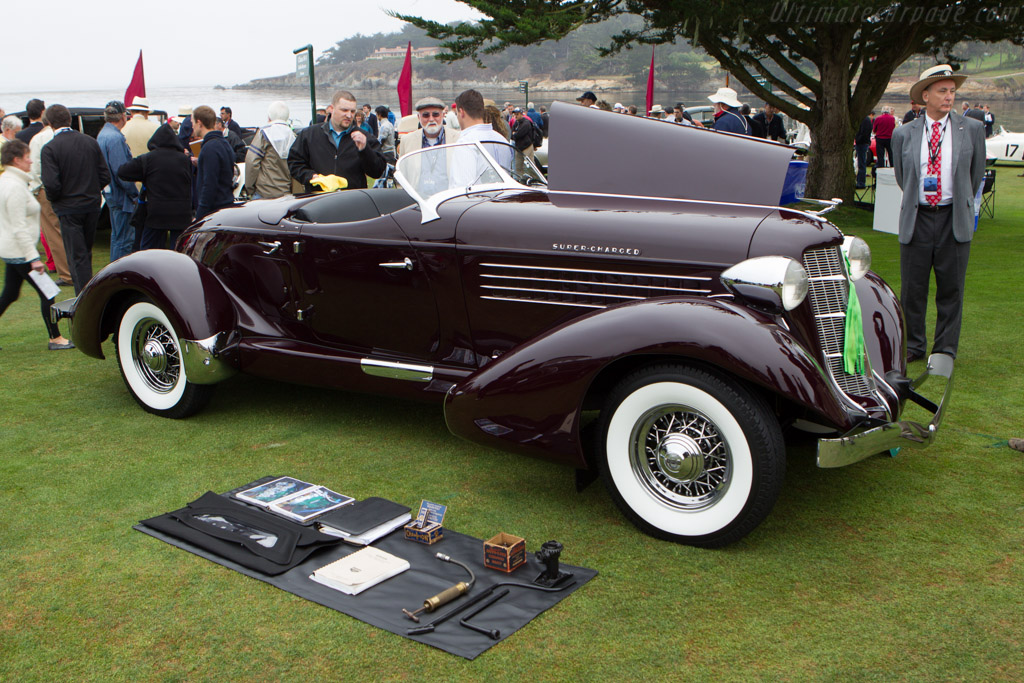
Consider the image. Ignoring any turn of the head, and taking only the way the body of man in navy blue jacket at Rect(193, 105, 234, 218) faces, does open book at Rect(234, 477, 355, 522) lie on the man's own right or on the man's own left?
on the man's own left

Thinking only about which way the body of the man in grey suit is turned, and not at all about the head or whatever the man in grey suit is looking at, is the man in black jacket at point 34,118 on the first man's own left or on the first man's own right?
on the first man's own right

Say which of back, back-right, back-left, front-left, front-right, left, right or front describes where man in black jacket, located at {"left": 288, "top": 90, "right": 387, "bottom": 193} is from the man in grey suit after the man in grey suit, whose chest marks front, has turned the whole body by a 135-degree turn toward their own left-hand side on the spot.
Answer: back-left

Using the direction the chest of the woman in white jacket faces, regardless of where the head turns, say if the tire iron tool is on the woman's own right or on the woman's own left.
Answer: on the woman's own right

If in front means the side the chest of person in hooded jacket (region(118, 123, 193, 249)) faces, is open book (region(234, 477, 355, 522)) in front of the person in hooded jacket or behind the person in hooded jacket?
behind

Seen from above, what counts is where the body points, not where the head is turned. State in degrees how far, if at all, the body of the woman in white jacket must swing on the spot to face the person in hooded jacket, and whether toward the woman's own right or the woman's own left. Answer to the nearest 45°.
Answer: approximately 45° to the woman's own left

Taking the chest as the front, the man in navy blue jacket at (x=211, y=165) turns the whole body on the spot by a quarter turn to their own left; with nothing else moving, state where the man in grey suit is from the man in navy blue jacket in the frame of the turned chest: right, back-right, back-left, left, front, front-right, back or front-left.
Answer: front-left

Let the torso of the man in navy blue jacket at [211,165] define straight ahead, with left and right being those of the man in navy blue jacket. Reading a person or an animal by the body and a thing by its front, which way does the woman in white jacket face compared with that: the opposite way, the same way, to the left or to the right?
the opposite way

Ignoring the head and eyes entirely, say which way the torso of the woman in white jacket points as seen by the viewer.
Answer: to the viewer's right

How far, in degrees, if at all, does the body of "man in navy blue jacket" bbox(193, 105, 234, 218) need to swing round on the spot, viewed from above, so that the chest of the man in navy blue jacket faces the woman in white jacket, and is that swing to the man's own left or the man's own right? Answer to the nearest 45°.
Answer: approximately 45° to the man's own left

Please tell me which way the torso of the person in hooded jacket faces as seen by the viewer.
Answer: away from the camera

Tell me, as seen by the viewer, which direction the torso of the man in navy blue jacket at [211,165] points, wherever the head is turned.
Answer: to the viewer's left

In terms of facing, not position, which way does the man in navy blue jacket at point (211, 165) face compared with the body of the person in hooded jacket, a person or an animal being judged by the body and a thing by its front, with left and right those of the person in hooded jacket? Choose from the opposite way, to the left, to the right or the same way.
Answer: to the left

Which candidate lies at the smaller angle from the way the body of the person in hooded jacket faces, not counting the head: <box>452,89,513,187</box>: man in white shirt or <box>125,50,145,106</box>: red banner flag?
the red banner flag
